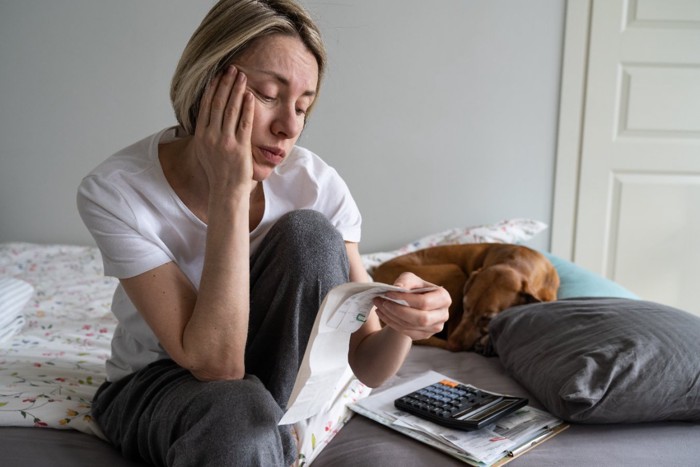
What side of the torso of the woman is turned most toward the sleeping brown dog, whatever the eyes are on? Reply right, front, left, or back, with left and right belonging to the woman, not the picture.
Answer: left

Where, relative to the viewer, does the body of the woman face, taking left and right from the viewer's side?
facing the viewer and to the right of the viewer

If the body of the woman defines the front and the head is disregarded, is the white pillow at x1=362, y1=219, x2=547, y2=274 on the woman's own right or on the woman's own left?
on the woman's own left
